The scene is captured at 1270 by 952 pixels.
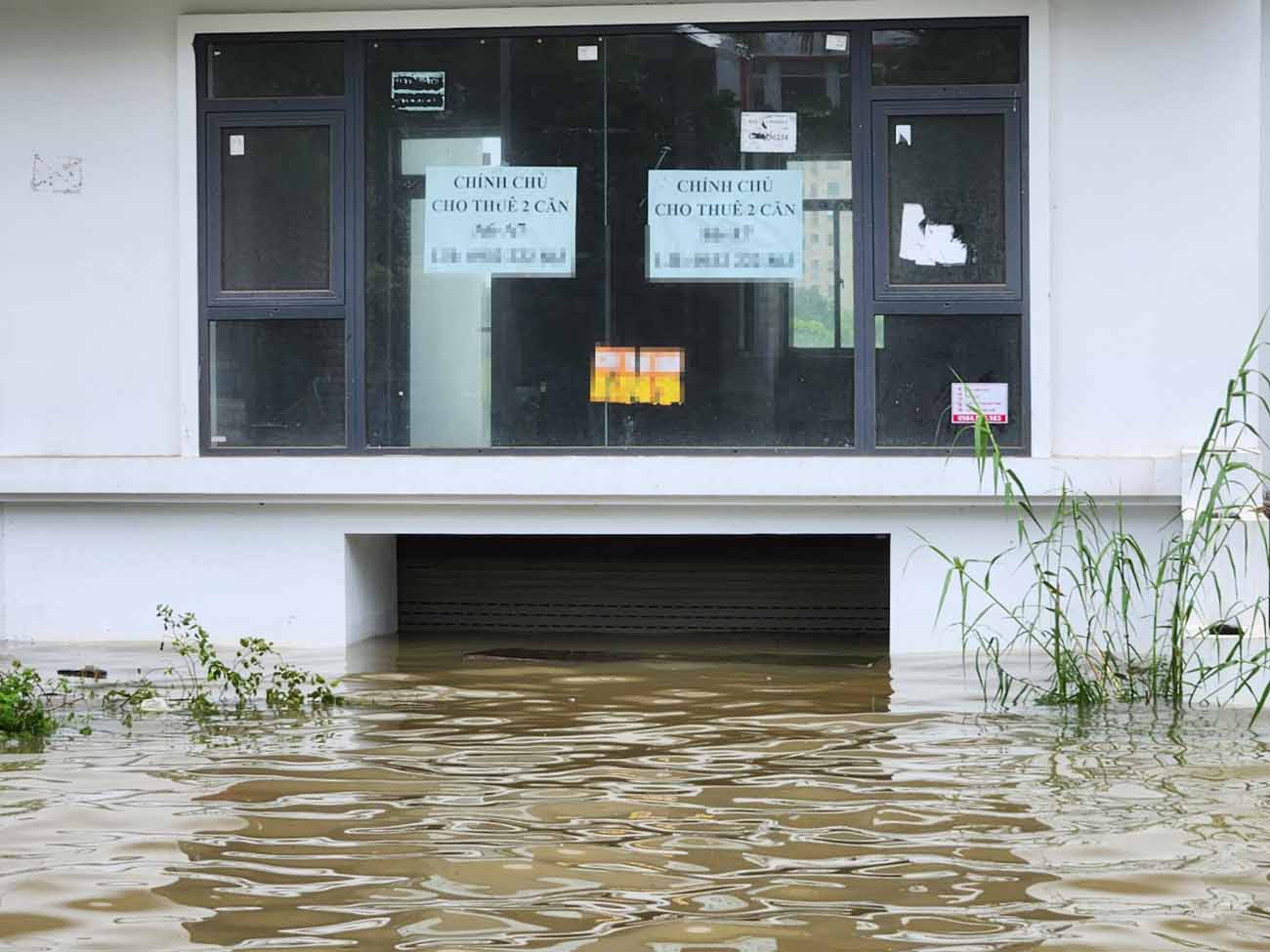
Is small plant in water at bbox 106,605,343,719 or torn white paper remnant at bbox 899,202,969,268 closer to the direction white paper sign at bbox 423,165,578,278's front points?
the small plant in water

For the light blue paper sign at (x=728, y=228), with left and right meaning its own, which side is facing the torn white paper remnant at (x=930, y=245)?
left

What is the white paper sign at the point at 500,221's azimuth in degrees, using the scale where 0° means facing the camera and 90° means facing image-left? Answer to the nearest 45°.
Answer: approximately 0°

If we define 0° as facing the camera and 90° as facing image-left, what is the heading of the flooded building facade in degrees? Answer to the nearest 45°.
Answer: approximately 0°

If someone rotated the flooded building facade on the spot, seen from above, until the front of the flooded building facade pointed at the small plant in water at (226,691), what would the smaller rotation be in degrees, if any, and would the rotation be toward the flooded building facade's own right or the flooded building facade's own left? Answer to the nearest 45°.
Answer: approximately 45° to the flooded building facade's own right
